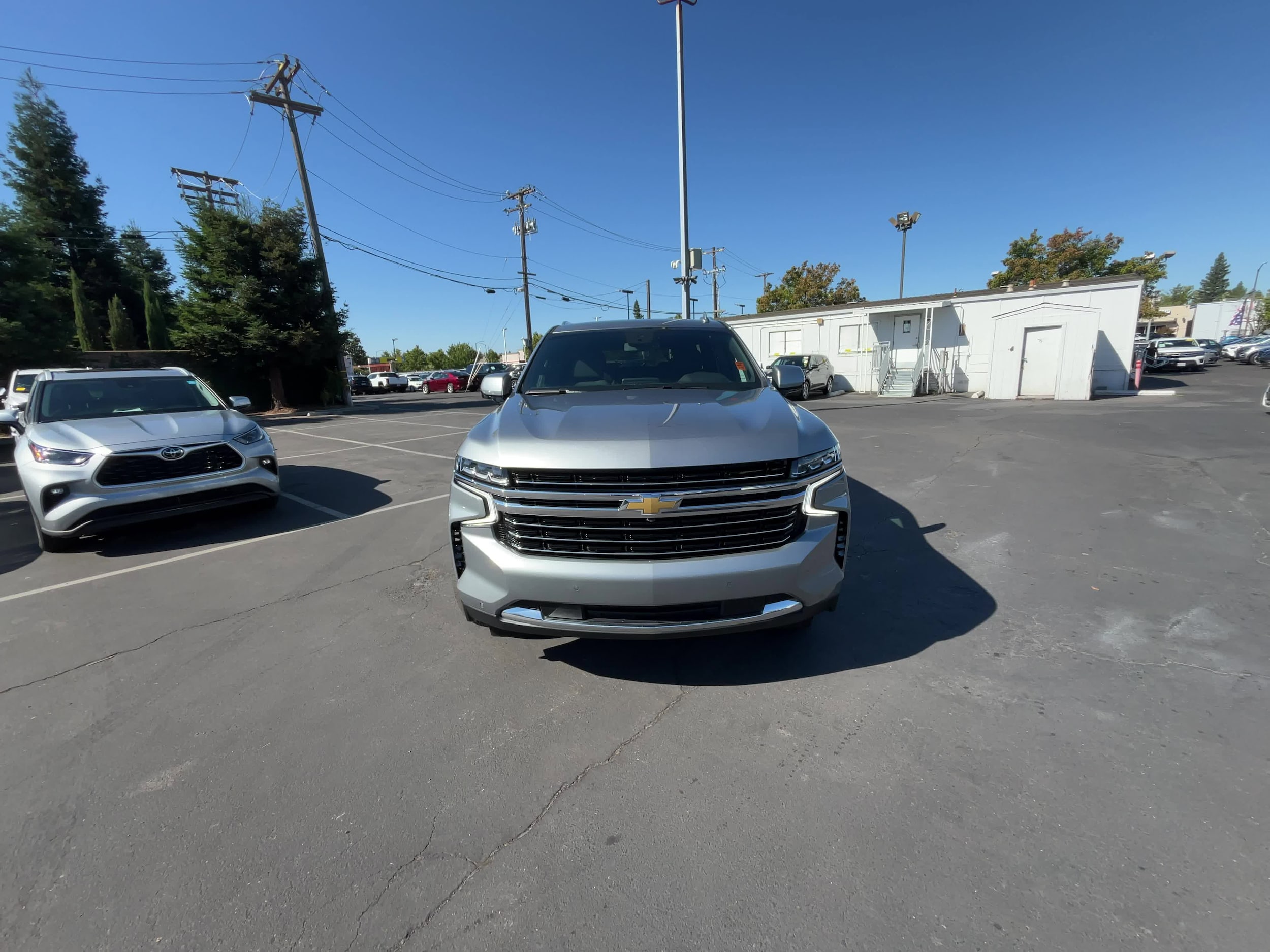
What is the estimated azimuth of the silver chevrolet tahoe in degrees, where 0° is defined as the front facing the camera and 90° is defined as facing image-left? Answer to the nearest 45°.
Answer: approximately 0°

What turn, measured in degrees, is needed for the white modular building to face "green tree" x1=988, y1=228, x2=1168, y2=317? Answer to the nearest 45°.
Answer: approximately 180°

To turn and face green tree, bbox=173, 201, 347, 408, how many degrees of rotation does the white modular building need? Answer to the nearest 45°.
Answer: approximately 45° to its right

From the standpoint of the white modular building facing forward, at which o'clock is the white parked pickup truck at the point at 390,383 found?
The white parked pickup truck is roughly at 3 o'clock from the white modular building.

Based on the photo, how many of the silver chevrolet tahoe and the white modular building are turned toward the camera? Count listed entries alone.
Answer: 2

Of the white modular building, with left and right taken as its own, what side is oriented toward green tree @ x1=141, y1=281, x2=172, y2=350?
right

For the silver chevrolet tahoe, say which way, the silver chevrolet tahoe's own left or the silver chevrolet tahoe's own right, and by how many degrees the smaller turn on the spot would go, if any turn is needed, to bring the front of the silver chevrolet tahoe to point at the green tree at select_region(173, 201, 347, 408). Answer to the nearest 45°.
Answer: approximately 135° to the silver chevrolet tahoe's own right

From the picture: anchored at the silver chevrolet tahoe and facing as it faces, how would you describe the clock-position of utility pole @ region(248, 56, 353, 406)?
The utility pole is roughly at 5 o'clock from the silver chevrolet tahoe.

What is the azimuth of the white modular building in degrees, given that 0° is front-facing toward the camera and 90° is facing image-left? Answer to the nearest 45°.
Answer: approximately 0°

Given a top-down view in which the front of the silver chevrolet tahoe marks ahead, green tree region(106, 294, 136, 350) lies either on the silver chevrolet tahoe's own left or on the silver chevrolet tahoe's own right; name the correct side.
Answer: on the silver chevrolet tahoe's own right

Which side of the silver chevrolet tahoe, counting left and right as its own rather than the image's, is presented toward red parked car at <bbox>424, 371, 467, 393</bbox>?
back
